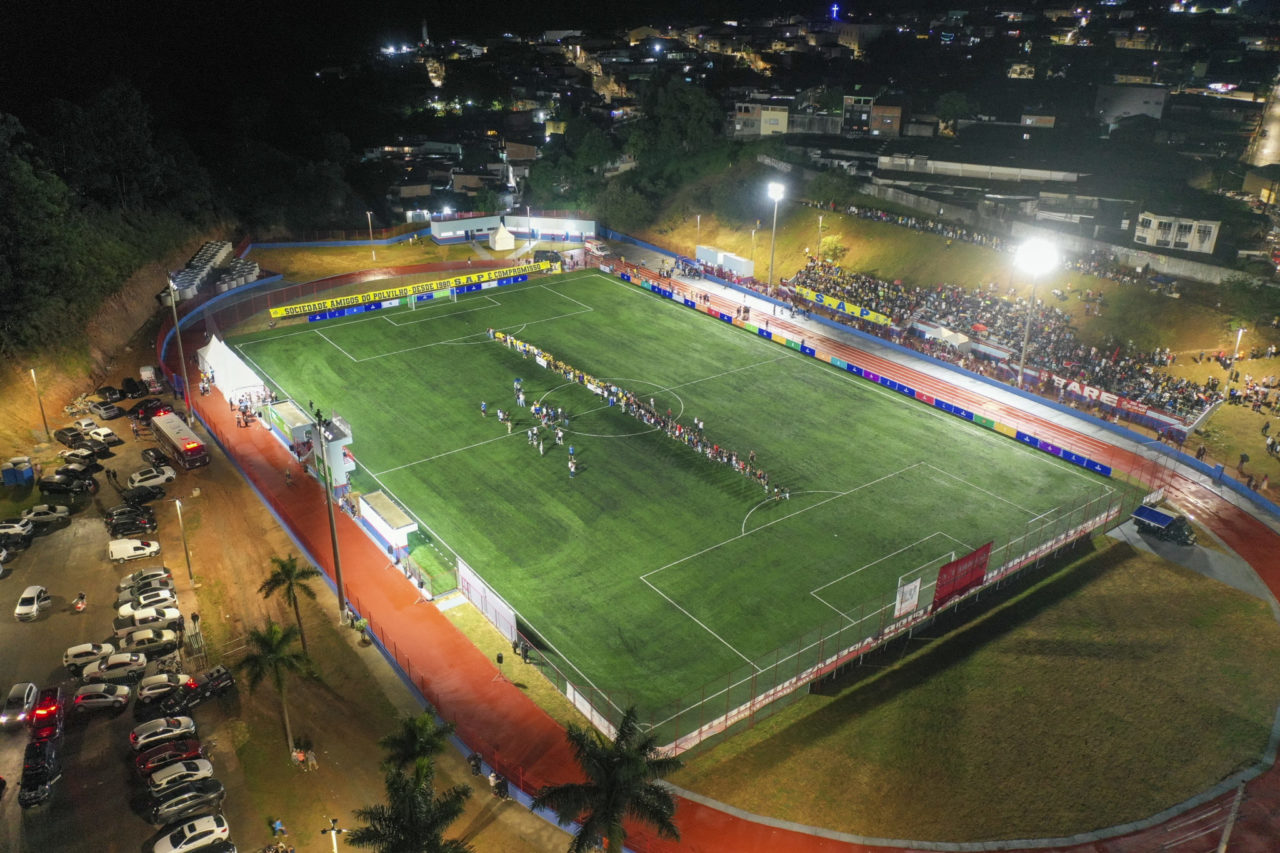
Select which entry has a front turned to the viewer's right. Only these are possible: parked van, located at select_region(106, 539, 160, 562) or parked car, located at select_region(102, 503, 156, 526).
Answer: parked van, located at select_region(106, 539, 160, 562)

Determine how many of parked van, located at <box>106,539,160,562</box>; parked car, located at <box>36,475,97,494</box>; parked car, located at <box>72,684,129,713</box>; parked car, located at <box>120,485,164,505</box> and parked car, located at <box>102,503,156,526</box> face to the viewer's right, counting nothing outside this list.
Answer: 3

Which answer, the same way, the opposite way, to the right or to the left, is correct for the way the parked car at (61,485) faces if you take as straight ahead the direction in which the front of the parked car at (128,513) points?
the opposite way

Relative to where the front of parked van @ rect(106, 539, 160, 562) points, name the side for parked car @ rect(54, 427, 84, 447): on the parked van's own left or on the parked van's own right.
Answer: on the parked van's own left

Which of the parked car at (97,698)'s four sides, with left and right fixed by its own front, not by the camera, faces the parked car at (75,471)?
left

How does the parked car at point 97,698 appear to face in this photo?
to the viewer's right

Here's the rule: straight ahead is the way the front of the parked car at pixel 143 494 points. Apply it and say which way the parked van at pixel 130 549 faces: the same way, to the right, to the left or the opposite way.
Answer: the opposite way
